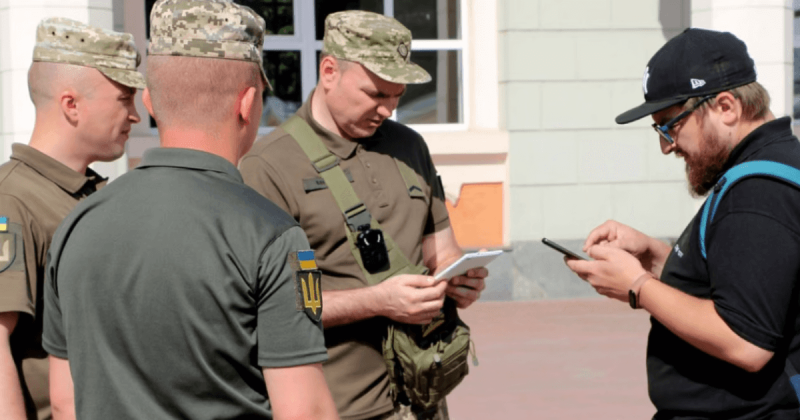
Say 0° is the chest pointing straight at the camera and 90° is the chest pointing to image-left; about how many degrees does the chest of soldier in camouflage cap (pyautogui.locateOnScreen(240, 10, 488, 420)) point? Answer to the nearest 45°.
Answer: approximately 315°

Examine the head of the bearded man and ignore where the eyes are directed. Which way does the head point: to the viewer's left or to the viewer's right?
to the viewer's left

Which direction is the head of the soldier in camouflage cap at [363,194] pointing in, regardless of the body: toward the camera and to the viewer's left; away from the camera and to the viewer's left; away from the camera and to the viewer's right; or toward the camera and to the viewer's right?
toward the camera and to the viewer's right

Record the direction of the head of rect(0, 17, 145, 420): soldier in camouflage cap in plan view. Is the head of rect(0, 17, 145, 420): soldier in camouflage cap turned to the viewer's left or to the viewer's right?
to the viewer's right

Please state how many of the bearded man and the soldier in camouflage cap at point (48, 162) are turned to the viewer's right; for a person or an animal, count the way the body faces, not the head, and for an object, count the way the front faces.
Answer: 1

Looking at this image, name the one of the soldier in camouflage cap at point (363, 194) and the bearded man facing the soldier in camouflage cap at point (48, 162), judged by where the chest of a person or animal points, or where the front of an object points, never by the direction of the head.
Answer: the bearded man

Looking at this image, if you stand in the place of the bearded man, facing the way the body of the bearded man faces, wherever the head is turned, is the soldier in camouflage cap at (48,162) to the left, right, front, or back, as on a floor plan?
front

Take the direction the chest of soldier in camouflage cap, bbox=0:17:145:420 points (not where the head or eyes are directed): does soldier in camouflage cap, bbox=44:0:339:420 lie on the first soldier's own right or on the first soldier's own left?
on the first soldier's own right

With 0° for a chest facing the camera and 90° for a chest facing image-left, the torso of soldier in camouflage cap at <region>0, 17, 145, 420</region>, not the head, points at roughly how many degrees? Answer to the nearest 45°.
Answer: approximately 270°

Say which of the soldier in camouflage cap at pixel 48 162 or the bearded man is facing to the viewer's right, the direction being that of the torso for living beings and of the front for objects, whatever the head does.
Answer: the soldier in camouflage cap

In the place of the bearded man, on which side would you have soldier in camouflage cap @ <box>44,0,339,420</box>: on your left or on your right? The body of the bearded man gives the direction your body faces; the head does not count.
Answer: on your left

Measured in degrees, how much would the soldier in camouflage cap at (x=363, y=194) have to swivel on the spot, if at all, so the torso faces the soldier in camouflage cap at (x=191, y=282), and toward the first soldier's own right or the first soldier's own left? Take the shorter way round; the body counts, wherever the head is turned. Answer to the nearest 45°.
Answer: approximately 45° to the first soldier's own right

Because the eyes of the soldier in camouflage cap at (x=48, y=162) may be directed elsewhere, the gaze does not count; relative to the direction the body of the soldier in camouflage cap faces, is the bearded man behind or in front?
in front

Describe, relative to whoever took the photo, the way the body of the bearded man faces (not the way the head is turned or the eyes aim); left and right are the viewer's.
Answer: facing to the left of the viewer
